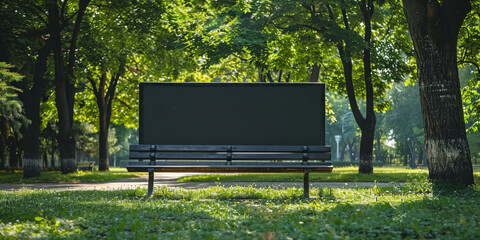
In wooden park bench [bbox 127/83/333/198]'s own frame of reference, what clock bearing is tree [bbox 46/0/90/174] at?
The tree is roughly at 5 o'clock from the wooden park bench.

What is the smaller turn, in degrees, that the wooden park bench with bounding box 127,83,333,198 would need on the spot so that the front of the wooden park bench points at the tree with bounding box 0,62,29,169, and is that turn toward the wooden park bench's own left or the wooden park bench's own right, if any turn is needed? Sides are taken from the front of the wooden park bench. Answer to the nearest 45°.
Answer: approximately 135° to the wooden park bench's own right

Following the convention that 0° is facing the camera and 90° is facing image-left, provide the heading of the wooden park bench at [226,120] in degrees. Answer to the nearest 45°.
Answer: approximately 0°

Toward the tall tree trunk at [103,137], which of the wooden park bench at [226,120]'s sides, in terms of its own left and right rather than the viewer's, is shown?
back
